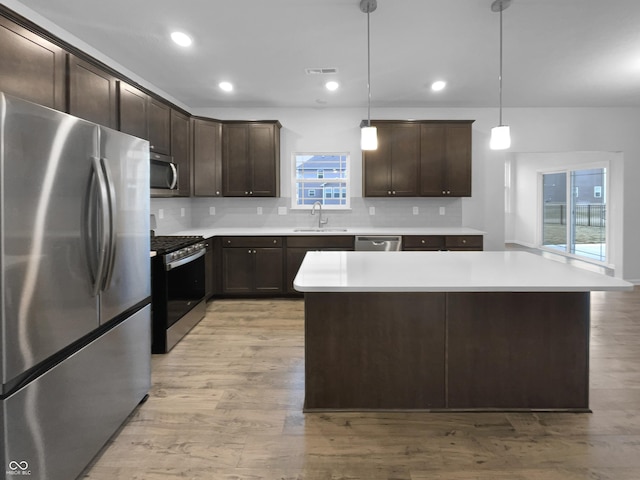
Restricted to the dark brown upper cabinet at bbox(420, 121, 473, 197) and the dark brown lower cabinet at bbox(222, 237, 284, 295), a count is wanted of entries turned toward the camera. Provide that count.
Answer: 2

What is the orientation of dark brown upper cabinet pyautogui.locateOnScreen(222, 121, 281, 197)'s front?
toward the camera

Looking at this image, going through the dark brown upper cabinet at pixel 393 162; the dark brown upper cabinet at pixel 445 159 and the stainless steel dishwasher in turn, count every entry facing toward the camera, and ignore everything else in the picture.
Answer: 3

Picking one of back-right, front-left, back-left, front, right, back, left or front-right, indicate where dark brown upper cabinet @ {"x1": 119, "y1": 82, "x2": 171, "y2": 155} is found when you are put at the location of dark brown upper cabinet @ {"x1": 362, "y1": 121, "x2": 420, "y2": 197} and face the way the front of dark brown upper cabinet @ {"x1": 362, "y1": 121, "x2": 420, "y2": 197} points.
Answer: front-right

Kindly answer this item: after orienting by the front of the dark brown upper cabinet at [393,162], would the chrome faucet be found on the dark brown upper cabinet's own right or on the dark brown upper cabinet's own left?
on the dark brown upper cabinet's own right

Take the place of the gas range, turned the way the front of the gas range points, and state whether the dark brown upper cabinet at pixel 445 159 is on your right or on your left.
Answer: on your left

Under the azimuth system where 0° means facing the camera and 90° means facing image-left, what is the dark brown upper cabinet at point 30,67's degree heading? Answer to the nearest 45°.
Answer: approximately 315°

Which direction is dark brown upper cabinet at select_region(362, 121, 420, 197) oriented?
toward the camera

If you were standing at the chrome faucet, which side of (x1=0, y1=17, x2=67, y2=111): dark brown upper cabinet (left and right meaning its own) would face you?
left

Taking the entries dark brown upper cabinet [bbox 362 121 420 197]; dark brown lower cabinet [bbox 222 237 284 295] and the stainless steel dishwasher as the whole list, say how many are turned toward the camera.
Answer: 3

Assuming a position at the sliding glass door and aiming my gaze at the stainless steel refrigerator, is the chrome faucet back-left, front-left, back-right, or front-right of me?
front-right
